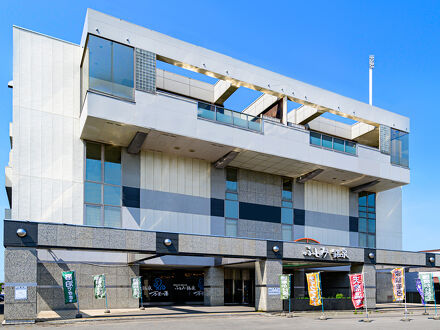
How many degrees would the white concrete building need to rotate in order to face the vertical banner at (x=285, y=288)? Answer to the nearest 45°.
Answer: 0° — it already faces it

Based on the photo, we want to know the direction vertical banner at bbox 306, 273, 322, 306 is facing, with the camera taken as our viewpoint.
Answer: facing the viewer

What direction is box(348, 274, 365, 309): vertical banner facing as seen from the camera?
toward the camera

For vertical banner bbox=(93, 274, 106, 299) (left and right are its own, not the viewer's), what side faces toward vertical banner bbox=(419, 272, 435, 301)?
left

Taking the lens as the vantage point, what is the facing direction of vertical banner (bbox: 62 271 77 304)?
facing the viewer

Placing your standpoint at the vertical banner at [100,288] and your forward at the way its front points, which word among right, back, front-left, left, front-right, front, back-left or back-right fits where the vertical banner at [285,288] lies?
left

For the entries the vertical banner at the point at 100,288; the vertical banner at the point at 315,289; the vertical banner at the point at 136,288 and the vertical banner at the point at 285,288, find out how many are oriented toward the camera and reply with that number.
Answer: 4

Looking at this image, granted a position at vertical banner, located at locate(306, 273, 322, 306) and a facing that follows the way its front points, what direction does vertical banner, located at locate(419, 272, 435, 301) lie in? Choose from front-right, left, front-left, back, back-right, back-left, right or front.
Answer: back-left
